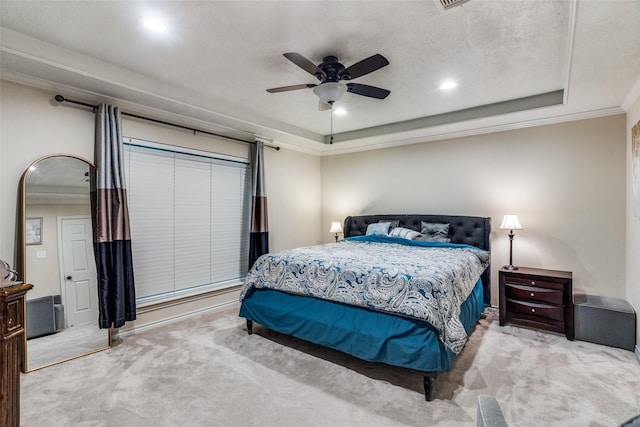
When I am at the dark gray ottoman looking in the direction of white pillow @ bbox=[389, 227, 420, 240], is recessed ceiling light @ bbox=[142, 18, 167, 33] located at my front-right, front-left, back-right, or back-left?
front-left

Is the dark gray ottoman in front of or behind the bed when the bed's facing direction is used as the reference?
behind

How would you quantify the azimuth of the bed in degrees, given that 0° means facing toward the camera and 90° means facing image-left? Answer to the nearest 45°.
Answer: approximately 45°

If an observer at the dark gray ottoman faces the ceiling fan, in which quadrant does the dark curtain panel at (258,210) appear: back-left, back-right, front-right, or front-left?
front-right

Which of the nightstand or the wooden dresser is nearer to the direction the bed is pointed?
the wooden dresser

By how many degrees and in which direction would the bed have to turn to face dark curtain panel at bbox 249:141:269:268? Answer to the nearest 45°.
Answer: approximately 90° to its right

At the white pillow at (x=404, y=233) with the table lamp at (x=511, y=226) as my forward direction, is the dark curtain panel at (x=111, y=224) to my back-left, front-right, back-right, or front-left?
back-right

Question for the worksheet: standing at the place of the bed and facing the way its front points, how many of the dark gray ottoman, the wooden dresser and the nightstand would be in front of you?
1

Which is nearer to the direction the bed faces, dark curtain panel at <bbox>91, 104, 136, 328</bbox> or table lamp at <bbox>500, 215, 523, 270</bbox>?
the dark curtain panel
